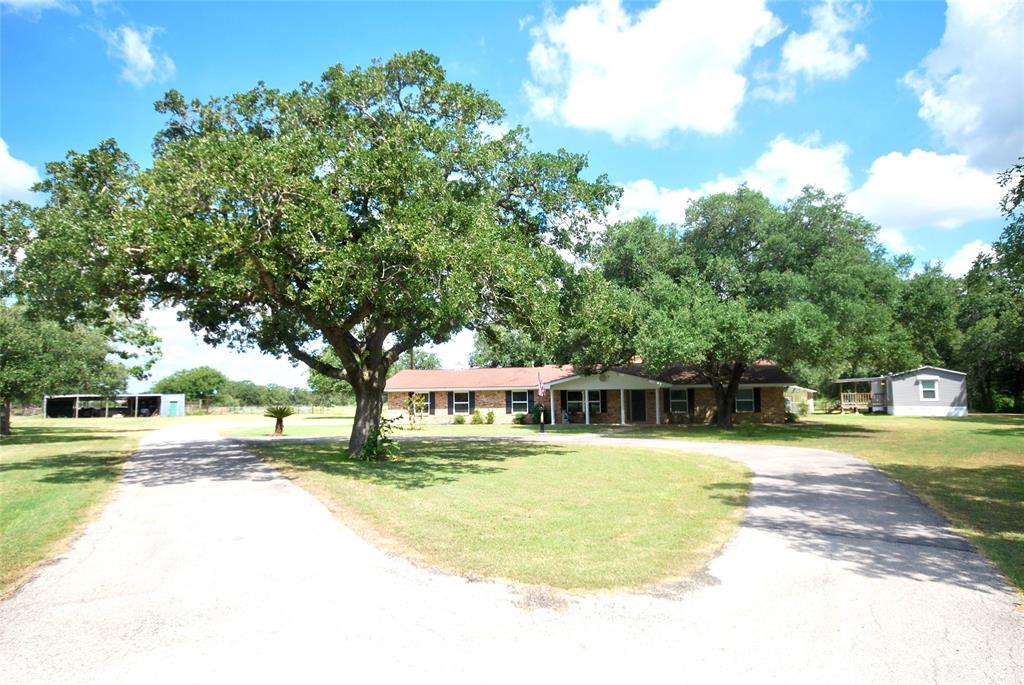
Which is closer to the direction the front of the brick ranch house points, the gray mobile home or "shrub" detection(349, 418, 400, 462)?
the shrub

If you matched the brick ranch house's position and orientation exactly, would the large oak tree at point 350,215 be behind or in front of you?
in front

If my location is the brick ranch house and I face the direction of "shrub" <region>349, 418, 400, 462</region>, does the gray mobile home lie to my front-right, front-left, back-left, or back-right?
back-left

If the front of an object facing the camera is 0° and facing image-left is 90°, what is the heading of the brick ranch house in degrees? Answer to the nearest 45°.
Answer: approximately 0°

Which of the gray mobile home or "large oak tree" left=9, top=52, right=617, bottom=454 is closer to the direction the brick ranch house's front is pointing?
the large oak tree

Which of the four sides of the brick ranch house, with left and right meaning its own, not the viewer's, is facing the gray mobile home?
left

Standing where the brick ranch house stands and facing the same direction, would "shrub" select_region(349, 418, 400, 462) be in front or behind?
in front
